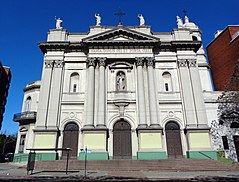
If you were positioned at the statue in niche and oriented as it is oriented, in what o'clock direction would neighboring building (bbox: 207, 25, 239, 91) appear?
The neighboring building is roughly at 8 o'clock from the statue in niche.

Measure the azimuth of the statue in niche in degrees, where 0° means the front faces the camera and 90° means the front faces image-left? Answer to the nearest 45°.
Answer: approximately 0°

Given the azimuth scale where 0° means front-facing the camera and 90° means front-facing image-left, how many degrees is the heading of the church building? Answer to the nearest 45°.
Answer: approximately 0°
